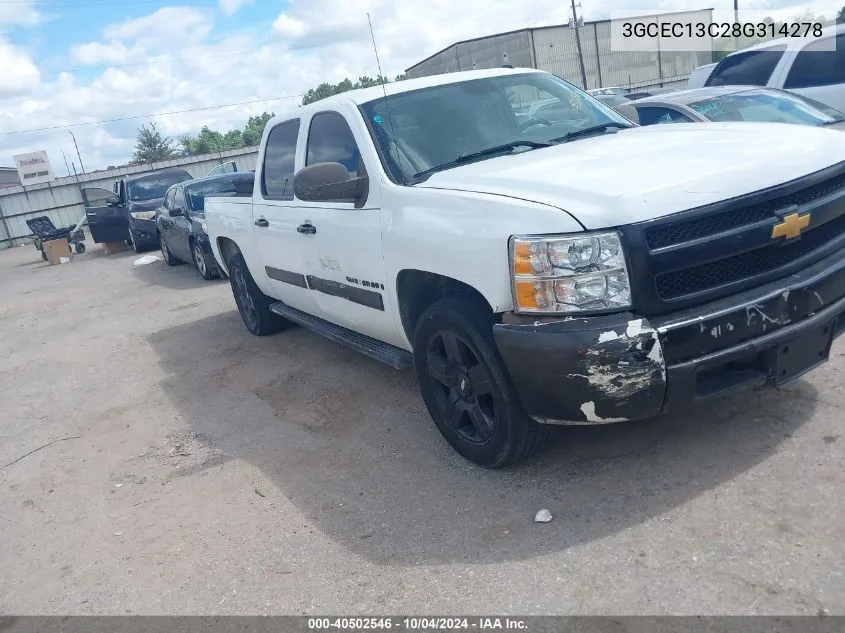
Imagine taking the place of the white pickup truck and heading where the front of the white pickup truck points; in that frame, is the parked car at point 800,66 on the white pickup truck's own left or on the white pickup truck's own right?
on the white pickup truck's own left

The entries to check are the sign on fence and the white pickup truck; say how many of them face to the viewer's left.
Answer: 0

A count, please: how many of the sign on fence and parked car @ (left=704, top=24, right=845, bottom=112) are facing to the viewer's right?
0

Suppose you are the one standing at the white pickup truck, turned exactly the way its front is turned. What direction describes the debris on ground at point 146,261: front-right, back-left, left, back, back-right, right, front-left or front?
back

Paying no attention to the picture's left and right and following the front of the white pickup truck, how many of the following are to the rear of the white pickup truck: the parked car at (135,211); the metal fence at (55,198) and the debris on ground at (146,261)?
3

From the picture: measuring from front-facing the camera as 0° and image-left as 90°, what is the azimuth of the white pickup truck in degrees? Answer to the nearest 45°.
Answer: approximately 315°

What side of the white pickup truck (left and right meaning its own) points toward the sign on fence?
back

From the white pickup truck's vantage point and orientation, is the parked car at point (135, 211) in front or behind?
behind
